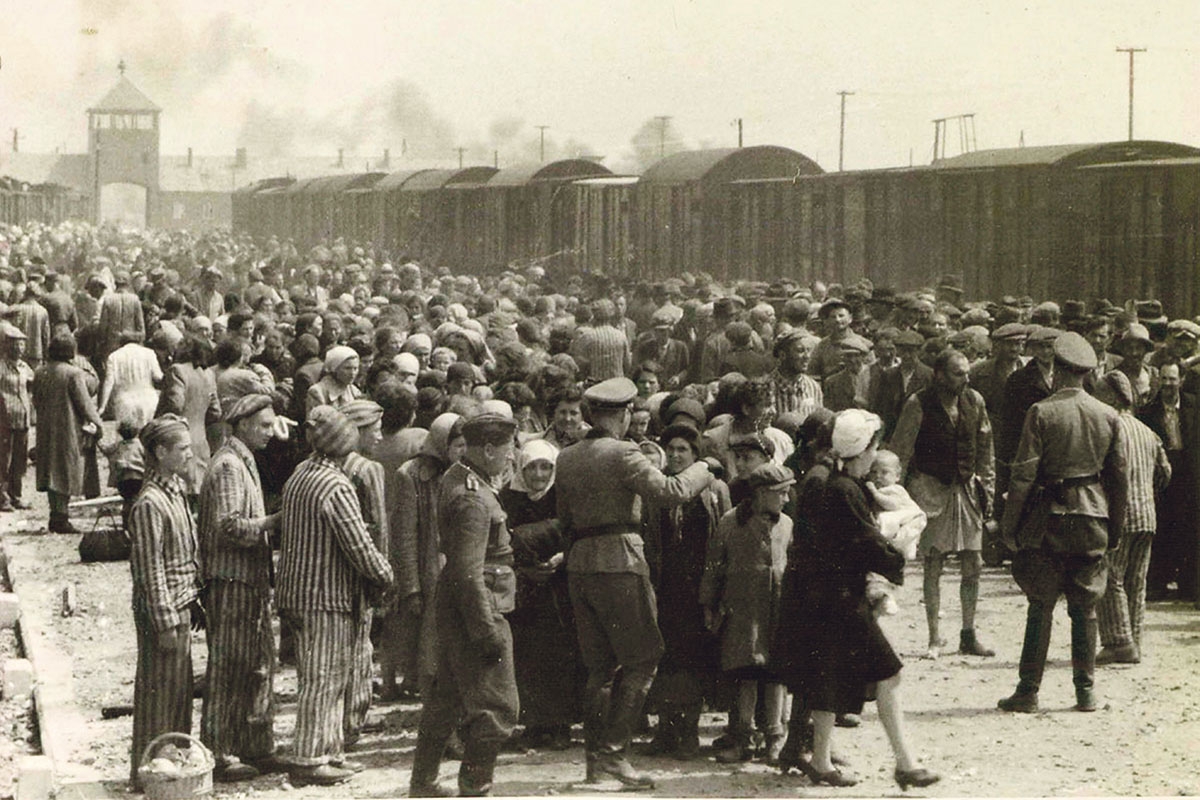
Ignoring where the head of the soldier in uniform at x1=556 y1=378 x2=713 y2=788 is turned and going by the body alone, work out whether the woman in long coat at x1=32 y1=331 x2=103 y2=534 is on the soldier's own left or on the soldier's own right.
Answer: on the soldier's own left

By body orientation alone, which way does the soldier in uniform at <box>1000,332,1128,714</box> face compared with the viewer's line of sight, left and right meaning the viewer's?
facing away from the viewer

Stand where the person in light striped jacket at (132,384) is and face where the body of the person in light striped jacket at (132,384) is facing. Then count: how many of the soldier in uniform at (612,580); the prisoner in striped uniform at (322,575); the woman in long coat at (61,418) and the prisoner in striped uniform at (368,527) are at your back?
3

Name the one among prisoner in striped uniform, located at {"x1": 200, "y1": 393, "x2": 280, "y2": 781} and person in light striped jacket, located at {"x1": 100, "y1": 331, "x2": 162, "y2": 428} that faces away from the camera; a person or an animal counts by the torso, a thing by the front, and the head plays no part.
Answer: the person in light striped jacket

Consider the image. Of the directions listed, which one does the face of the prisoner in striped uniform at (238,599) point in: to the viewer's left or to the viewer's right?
to the viewer's right

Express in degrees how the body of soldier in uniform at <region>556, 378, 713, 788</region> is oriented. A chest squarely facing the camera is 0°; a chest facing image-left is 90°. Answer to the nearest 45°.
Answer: approximately 225°

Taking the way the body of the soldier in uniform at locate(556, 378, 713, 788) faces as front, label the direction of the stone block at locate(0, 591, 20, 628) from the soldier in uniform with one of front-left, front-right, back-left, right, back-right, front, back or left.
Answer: left

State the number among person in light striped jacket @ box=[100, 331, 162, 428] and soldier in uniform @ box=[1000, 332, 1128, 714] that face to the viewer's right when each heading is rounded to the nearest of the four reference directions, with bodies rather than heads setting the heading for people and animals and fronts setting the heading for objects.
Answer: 0

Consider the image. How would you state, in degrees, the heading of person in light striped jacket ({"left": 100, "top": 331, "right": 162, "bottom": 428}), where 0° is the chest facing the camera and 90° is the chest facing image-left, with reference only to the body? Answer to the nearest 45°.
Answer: approximately 180°

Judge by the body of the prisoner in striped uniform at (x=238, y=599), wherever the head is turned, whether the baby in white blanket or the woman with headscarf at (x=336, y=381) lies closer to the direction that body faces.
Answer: the baby in white blanket

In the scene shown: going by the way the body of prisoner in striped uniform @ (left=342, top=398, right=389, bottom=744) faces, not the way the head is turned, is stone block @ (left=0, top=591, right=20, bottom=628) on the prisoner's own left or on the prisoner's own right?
on the prisoner's own left

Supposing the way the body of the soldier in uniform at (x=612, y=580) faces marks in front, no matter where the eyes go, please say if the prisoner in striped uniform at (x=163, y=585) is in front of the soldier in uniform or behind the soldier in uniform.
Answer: behind

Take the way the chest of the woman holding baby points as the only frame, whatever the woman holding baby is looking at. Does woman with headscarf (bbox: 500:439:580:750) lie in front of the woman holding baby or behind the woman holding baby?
behind
